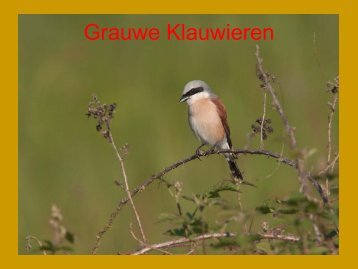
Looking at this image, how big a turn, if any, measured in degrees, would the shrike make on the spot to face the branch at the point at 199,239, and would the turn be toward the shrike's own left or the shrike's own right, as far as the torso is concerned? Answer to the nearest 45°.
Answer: approximately 45° to the shrike's own left

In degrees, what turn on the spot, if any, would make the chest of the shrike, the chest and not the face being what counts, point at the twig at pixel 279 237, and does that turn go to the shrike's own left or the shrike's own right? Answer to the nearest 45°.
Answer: approximately 45° to the shrike's own left

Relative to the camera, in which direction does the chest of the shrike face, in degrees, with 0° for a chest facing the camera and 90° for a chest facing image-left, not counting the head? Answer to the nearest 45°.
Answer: approximately 45°
